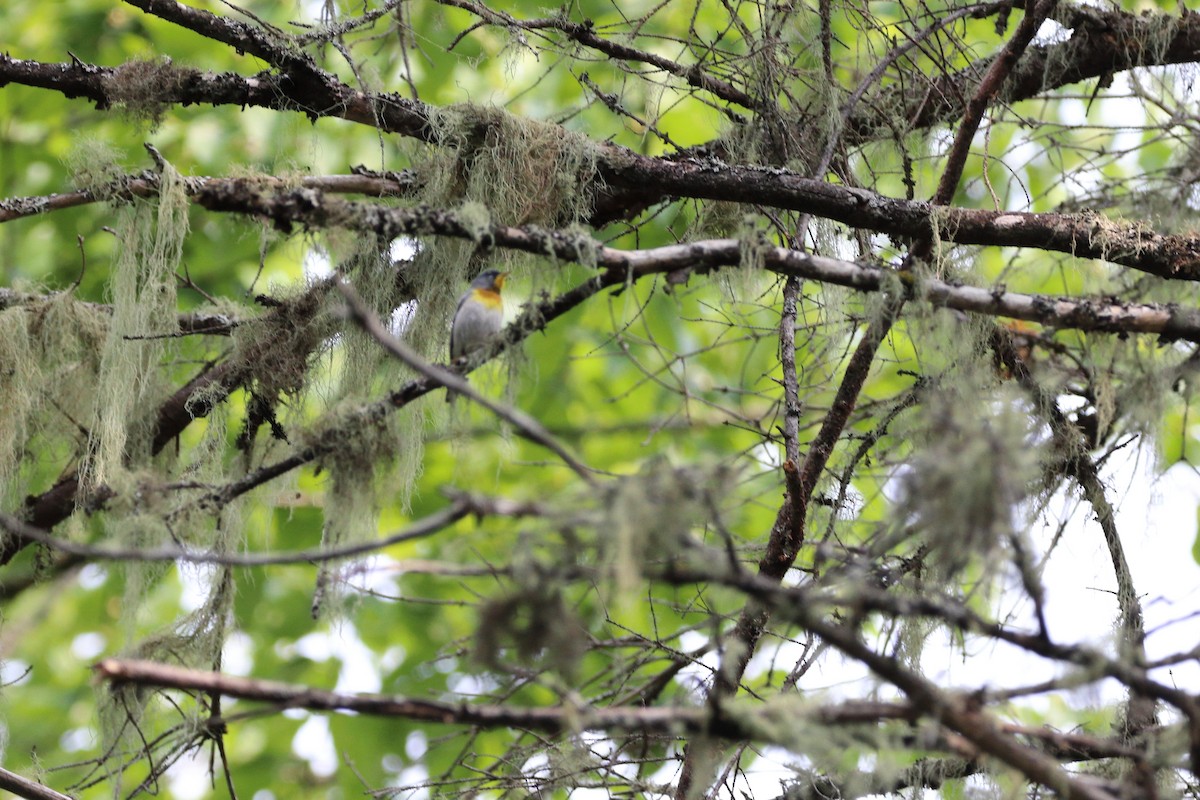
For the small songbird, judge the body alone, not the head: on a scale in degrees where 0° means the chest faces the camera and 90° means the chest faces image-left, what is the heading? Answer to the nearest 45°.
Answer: approximately 315°

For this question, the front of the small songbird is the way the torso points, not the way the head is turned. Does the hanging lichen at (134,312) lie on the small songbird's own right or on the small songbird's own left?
on the small songbird's own right

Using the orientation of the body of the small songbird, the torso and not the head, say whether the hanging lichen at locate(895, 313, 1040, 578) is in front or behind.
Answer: in front

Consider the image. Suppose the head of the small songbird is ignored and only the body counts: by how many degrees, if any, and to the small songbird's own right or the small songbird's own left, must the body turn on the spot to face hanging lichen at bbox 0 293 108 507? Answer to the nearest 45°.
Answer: approximately 135° to the small songbird's own right
